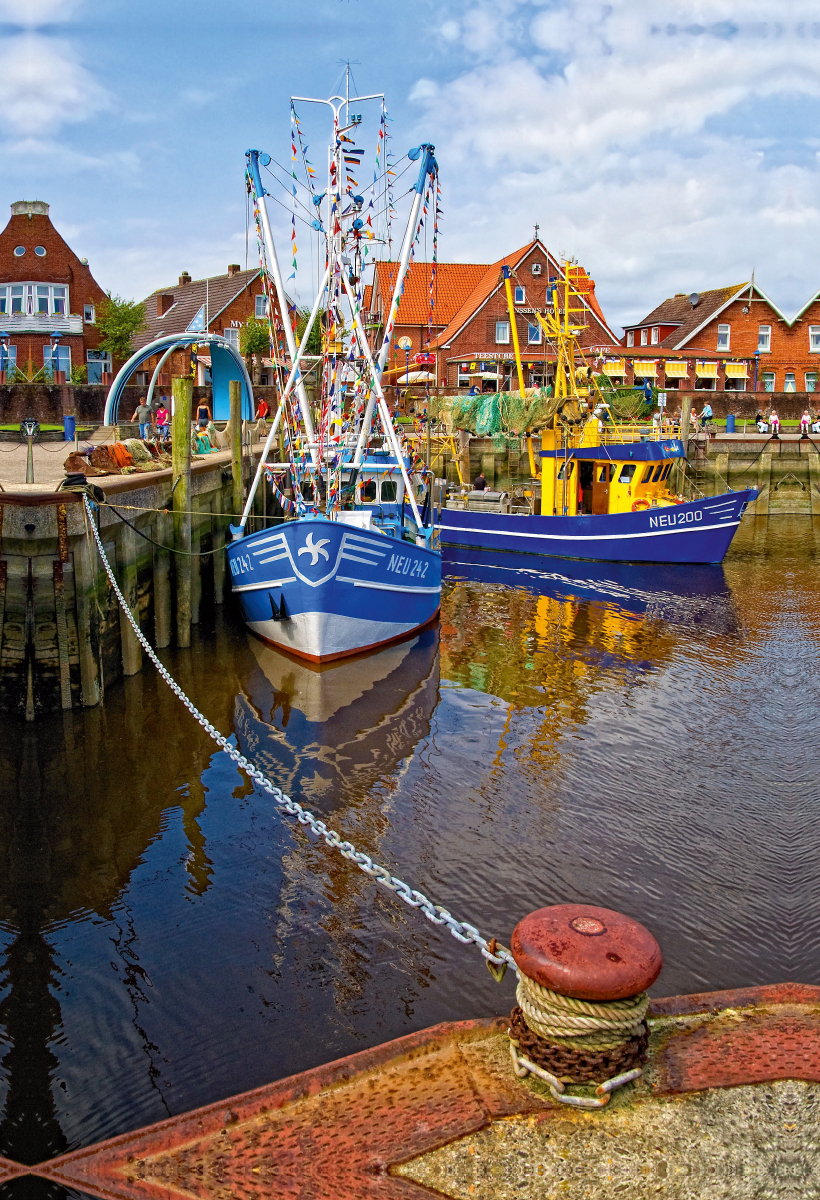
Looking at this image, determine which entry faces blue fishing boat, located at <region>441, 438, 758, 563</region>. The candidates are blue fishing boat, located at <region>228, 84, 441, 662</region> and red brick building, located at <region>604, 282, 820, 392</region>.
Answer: the red brick building

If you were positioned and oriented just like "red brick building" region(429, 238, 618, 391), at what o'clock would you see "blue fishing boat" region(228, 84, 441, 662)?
The blue fishing boat is roughly at 12 o'clock from the red brick building.

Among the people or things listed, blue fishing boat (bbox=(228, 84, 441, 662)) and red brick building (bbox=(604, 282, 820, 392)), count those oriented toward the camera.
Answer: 2

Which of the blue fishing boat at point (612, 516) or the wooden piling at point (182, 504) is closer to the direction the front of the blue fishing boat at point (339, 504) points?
the wooden piling

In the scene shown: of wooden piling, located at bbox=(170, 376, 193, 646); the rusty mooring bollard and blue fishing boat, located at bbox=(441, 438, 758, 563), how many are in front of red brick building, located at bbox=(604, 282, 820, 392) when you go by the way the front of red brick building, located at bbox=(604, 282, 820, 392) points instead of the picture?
3

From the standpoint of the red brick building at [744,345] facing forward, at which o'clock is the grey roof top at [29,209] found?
The grey roof top is roughly at 2 o'clock from the red brick building.

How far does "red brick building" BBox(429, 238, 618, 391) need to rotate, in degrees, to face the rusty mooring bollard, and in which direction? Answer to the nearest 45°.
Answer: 0° — it already faces it

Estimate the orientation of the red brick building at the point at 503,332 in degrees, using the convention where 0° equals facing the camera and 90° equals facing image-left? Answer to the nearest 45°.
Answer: approximately 0°

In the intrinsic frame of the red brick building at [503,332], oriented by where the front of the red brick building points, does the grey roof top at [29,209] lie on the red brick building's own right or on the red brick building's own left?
on the red brick building's own right

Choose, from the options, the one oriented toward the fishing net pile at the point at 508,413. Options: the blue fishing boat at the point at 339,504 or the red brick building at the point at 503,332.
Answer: the red brick building

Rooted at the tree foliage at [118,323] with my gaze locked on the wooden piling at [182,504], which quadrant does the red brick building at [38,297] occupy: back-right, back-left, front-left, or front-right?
back-right
